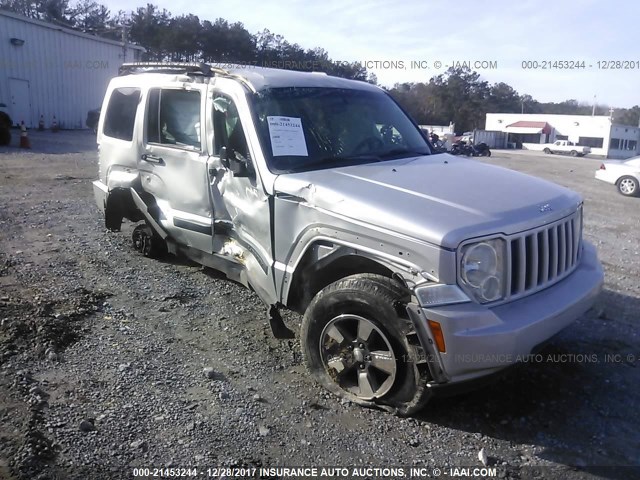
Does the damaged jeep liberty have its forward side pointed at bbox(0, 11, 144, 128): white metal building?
no

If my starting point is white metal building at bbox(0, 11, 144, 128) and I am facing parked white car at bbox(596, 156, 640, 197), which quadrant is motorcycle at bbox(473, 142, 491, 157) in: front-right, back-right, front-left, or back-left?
front-left

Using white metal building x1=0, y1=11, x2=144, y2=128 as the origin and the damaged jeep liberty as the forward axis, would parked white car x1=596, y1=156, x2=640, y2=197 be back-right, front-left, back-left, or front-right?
front-left

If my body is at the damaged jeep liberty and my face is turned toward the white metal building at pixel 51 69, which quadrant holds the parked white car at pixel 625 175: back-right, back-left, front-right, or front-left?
front-right

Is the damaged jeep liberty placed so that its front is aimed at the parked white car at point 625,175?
no

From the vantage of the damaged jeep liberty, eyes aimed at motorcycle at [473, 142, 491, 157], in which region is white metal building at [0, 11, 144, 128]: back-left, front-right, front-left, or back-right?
front-left

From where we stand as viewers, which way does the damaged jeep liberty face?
facing the viewer and to the right of the viewer

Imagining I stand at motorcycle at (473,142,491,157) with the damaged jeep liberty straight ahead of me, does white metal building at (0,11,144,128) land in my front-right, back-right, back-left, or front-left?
front-right

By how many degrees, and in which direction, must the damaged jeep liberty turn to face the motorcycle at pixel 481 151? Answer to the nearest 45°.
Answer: approximately 135° to its left

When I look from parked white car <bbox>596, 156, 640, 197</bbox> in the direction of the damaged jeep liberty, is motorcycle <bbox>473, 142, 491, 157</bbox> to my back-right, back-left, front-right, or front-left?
back-right
